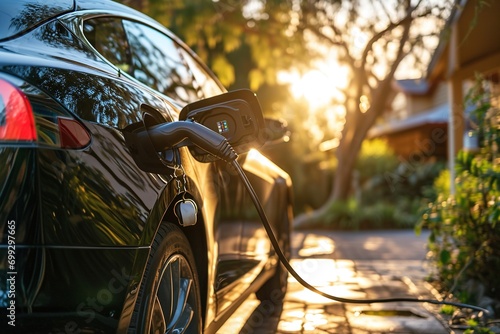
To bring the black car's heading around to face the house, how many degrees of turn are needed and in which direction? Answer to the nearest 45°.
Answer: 0° — it already faces it

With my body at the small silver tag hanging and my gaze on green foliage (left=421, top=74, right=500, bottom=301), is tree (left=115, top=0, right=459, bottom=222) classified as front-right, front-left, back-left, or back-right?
front-left

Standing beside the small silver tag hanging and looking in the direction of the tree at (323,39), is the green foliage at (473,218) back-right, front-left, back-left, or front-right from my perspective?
front-right

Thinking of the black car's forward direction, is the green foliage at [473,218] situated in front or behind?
in front

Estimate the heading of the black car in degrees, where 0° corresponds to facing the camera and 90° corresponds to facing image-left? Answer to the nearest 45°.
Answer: approximately 225°
